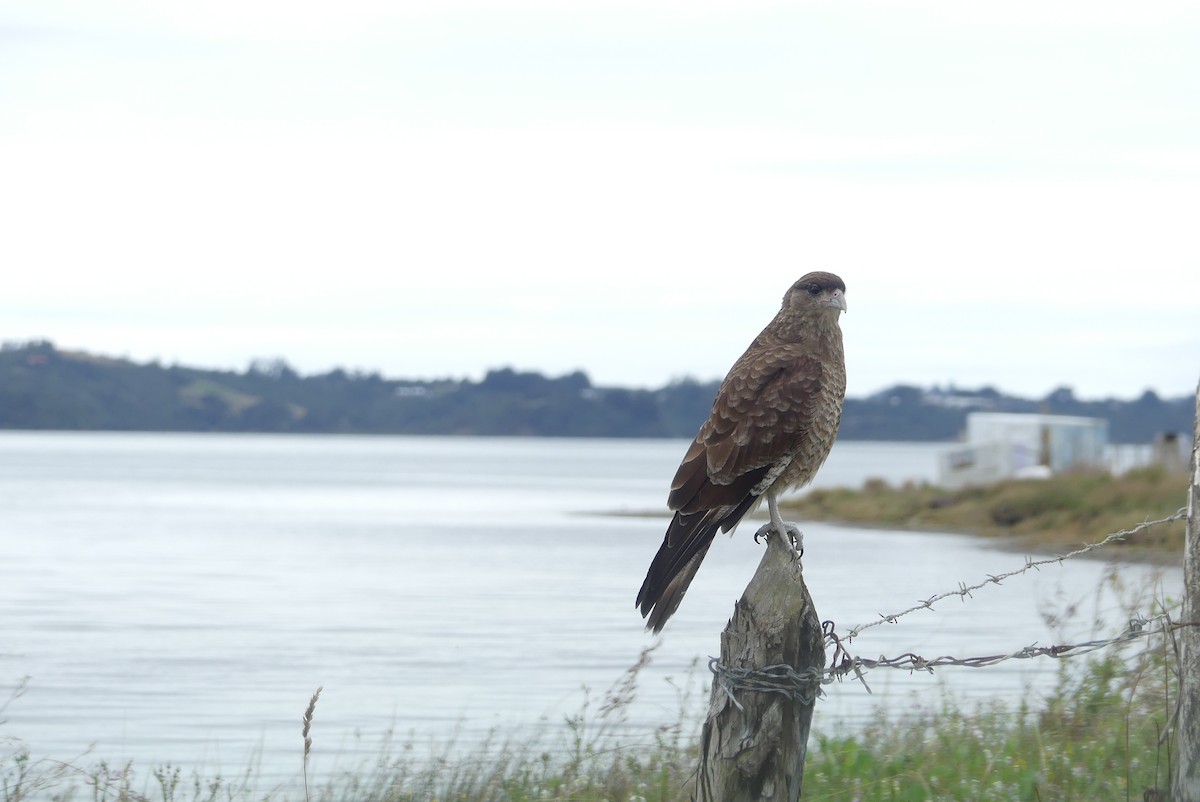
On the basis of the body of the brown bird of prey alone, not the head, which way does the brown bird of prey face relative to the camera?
to the viewer's right
